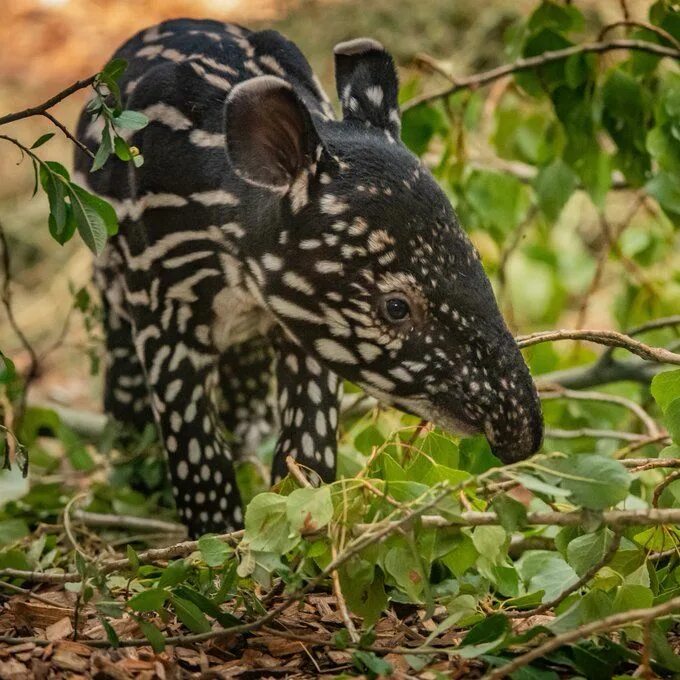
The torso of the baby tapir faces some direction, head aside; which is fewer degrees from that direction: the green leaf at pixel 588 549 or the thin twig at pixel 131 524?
the green leaf

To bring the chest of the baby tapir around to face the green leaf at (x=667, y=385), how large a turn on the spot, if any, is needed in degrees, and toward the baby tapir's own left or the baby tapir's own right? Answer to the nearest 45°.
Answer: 0° — it already faces it

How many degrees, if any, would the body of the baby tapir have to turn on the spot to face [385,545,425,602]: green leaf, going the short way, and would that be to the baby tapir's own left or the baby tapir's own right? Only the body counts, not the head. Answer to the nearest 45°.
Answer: approximately 45° to the baby tapir's own right

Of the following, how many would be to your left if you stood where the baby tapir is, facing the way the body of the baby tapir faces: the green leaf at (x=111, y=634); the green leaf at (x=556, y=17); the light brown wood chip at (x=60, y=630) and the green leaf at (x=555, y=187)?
2

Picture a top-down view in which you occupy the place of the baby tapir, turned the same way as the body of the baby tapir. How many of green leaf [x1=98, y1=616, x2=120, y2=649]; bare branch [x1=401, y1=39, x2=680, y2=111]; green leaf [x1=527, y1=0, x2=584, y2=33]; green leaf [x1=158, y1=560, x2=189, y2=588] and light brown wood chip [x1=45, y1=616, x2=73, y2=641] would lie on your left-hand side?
2

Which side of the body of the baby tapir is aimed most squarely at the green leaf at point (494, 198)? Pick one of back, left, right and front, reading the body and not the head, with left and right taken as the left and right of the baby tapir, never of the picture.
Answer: left

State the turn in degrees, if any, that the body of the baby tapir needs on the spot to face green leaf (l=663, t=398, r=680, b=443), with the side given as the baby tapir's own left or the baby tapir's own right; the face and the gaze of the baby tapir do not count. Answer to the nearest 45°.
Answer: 0° — it already faces it

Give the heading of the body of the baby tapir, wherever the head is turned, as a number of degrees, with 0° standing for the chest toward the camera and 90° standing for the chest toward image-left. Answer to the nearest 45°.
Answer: approximately 315°

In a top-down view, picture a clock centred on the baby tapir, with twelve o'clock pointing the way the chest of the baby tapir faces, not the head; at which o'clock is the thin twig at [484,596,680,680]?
The thin twig is roughly at 1 o'clock from the baby tapir.

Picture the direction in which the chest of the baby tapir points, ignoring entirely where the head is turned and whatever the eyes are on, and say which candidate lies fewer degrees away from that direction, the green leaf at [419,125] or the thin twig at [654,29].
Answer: the thin twig

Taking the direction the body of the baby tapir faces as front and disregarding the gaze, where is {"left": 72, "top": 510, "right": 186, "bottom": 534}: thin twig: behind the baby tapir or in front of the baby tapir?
behind
